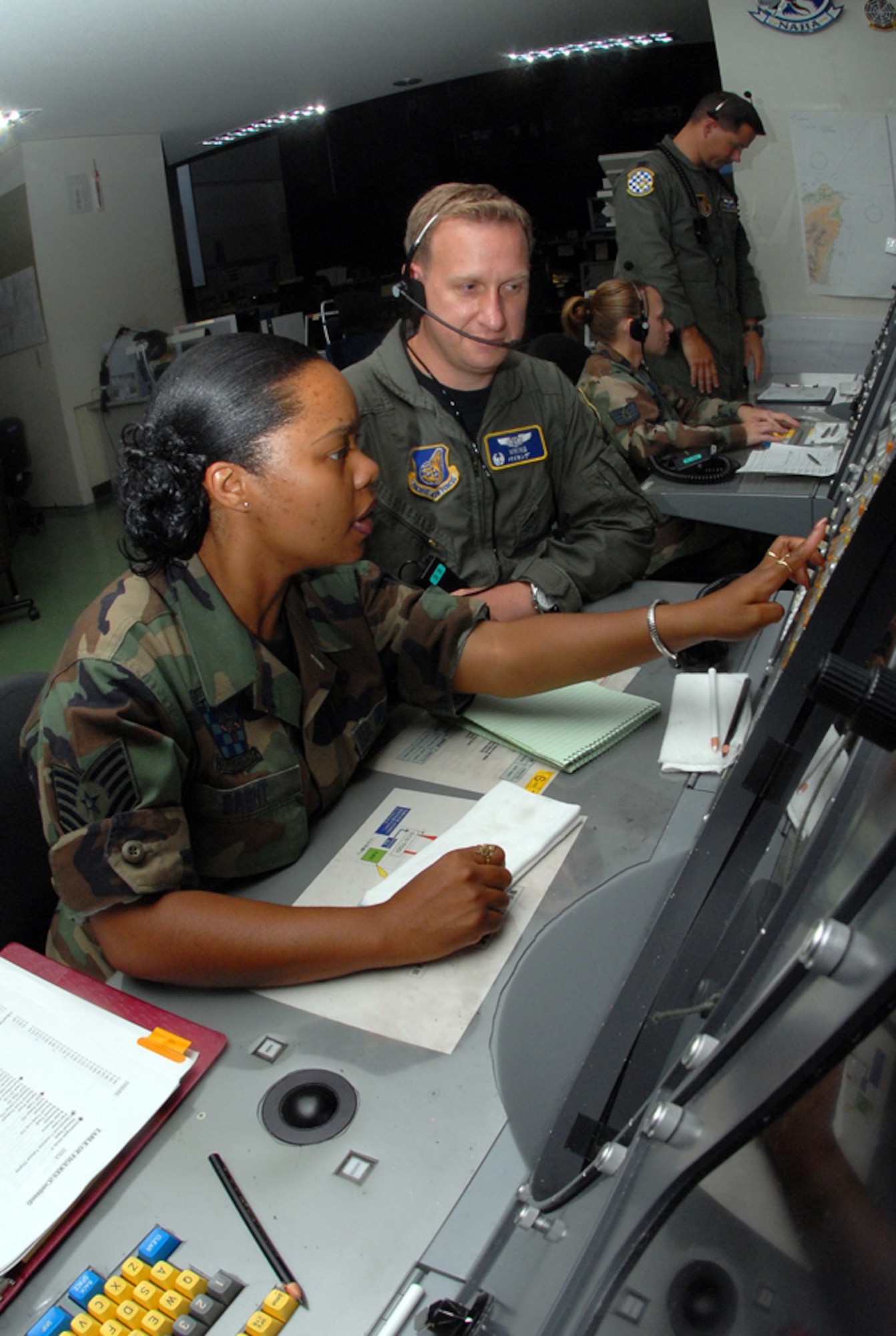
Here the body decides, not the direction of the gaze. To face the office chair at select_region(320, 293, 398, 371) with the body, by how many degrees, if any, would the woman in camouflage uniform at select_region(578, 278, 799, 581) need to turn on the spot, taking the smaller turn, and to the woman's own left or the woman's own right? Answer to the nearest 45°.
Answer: approximately 135° to the woman's own left

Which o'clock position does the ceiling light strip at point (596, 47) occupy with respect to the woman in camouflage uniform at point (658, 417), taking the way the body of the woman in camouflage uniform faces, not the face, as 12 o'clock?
The ceiling light strip is roughly at 9 o'clock from the woman in camouflage uniform.

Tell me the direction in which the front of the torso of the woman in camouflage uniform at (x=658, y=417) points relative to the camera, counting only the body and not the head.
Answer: to the viewer's right

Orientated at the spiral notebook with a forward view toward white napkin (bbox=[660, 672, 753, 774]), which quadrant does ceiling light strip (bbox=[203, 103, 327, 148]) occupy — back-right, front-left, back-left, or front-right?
back-left

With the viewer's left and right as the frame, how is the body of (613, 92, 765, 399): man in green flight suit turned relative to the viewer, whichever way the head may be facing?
facing the viewer and to the right of the viewer

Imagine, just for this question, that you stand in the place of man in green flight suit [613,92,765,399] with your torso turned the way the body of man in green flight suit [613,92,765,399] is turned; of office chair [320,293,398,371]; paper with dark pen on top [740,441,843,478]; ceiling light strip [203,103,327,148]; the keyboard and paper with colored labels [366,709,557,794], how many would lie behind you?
2

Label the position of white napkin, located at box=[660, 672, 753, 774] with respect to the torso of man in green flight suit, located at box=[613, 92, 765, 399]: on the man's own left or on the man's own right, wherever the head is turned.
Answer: on the man's own right

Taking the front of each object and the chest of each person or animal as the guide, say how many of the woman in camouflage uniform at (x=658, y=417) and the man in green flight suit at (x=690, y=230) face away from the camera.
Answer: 0

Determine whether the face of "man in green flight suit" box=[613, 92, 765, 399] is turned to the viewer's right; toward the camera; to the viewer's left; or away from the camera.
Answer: to the viewer's right

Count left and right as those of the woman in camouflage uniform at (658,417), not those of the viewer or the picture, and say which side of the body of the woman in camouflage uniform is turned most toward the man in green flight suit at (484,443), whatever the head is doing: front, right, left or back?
right

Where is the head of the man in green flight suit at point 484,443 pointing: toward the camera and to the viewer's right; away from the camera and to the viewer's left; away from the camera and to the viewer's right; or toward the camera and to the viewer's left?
toward the camera and to the viewer's right
